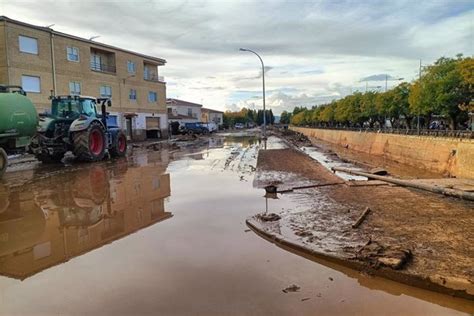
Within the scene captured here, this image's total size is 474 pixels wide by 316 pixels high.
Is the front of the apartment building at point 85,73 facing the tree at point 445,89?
yes

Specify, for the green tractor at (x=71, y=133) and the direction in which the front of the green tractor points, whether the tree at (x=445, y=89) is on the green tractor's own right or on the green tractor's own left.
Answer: on the green tractor's own right

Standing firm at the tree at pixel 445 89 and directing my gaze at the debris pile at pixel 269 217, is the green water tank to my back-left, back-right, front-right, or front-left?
front-right

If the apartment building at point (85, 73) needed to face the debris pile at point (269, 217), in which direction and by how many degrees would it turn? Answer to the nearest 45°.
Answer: approximately 45° to its right

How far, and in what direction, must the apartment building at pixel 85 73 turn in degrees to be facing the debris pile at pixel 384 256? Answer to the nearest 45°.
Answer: approximately 45° to its right

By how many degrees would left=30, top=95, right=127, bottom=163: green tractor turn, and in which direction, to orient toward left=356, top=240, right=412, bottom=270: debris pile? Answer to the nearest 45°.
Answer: approximately 135° to its right

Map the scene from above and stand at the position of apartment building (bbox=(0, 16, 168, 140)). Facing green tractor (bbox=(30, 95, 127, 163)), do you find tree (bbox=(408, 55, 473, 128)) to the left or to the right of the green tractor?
left

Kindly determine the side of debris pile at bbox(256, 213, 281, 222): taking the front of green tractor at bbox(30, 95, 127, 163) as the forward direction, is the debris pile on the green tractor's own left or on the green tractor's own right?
on the green tractor's own right

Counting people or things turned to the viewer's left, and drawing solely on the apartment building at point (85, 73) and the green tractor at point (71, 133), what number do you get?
0

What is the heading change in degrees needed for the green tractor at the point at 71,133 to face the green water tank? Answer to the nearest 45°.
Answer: approximately 180°

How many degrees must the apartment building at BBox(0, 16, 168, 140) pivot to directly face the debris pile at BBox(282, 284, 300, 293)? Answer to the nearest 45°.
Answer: approximately 45° to its right

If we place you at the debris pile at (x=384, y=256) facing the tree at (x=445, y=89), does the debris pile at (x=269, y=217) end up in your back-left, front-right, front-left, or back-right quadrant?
front-left

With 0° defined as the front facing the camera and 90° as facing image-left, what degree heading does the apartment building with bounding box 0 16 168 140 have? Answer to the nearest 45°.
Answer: approximately 315°

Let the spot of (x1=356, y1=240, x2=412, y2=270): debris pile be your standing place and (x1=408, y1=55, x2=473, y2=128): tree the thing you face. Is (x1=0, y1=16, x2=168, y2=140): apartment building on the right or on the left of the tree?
left

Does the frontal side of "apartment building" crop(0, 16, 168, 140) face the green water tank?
no

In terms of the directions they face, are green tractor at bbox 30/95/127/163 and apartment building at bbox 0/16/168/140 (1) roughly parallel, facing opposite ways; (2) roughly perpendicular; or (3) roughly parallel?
roughly perpendicular

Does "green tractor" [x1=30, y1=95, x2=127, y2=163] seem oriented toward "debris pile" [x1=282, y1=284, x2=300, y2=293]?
no
